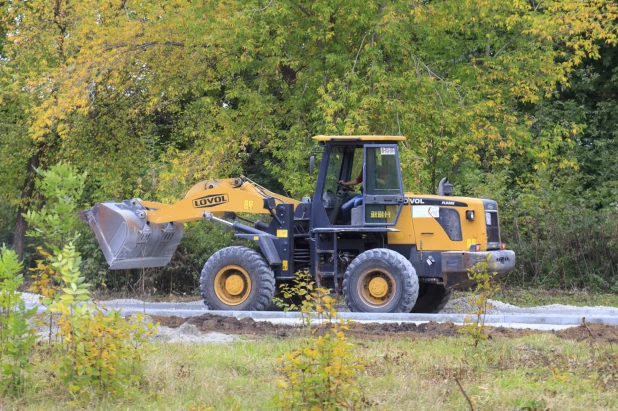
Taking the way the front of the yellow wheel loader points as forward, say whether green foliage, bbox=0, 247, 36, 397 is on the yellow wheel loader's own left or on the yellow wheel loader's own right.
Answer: on the yellow wheel loader's own left

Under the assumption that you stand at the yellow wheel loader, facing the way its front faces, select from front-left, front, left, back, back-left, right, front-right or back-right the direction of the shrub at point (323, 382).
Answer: left

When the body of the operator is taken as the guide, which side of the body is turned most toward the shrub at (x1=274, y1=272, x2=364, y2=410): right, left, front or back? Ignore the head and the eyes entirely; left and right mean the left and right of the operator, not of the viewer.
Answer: left

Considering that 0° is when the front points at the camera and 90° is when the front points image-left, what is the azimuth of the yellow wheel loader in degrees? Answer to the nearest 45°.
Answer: approximately 90°

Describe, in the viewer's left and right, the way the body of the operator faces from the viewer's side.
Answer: facing to the left of the viewer
